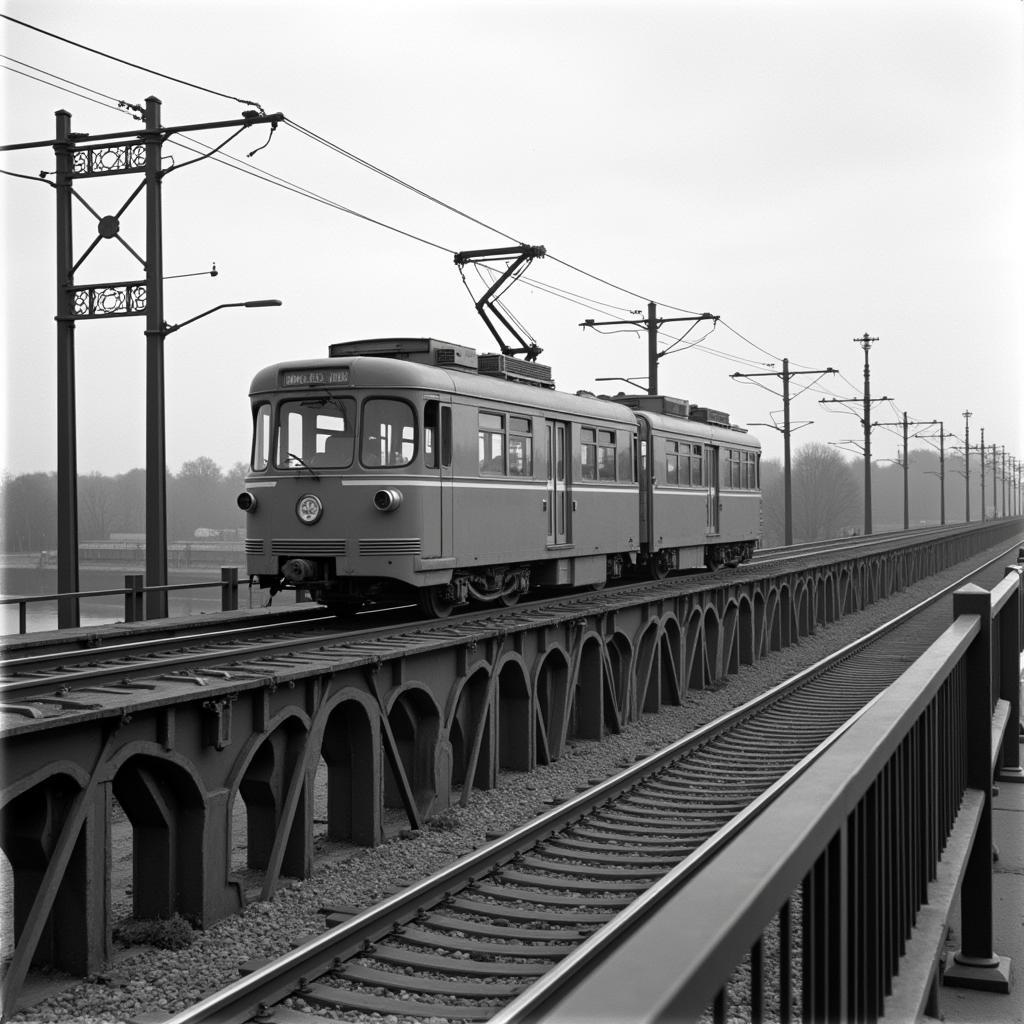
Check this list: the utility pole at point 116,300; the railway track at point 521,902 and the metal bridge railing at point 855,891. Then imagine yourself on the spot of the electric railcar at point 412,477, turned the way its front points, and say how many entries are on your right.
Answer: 1

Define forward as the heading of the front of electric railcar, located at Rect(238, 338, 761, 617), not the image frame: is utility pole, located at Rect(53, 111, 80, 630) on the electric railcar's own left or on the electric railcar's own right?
on the electric railcar's own right

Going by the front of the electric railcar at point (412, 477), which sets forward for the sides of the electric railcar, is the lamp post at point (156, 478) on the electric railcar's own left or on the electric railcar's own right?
on the electric railcar's own right

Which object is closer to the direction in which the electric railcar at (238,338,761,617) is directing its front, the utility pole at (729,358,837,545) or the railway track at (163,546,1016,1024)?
the railway track

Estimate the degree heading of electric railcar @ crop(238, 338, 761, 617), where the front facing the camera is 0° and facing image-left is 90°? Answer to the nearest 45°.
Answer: approximately 45°

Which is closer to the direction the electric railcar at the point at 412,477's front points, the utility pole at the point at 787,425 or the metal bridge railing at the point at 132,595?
the metal bridge railing

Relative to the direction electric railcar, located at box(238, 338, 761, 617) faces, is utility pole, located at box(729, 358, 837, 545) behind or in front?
behind
